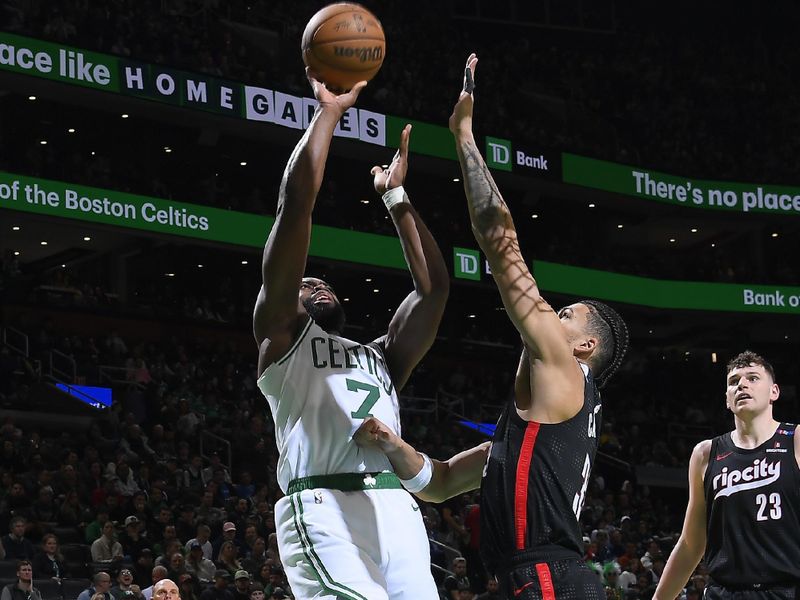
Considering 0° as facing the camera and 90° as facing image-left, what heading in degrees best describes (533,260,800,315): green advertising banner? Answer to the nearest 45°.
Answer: approximately 0°

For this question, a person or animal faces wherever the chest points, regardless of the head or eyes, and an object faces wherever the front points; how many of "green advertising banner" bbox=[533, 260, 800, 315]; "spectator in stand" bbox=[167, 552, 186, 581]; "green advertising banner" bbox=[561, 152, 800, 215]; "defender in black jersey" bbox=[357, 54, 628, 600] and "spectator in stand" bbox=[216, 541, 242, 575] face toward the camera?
4

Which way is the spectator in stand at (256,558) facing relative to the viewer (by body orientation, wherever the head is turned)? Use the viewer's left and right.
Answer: facing the viewer and to the right of the viewer

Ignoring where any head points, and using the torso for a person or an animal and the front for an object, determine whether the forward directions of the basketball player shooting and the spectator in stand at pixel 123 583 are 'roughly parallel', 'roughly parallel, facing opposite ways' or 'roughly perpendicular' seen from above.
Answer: roughly parallel

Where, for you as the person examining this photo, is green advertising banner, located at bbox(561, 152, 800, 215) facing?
facing the viewer

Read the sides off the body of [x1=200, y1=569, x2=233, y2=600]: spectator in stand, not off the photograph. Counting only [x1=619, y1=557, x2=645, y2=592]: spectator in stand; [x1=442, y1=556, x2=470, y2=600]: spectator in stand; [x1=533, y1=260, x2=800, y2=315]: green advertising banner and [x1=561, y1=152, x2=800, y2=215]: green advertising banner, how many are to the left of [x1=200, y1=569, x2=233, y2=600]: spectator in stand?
4

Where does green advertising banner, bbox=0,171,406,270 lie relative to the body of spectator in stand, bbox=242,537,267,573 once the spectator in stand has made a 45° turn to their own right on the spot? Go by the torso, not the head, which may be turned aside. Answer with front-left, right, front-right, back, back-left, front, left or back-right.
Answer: back

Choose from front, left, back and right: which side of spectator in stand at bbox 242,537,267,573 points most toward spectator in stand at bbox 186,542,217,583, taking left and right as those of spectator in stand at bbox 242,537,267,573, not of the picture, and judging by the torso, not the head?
right

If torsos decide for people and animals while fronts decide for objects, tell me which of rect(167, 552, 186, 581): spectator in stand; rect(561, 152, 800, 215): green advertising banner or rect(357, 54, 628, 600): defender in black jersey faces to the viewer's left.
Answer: the defender in black jersey

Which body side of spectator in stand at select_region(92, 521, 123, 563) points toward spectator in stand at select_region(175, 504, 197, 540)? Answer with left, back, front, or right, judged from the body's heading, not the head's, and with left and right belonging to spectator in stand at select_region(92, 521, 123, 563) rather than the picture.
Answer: left

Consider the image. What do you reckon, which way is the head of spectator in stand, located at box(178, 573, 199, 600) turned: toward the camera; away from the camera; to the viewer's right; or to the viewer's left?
toward the camera

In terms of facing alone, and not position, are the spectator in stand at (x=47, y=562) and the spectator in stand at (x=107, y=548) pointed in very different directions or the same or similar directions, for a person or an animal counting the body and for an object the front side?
same or similar directions

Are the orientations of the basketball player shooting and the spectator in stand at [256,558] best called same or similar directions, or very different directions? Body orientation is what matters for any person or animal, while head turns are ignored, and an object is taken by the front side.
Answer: same or similar directions

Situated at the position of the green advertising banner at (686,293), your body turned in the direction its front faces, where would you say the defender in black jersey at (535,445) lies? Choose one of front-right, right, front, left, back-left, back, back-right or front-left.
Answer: front

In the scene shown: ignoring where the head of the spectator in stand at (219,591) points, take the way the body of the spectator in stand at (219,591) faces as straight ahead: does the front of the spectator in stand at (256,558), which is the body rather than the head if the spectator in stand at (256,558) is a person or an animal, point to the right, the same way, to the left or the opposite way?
the same way

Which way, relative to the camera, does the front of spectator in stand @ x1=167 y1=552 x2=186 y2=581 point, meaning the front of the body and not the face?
toward the camera

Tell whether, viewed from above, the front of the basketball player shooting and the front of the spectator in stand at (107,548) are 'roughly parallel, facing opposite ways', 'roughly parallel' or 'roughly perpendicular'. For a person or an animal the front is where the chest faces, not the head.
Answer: roughly parallel
